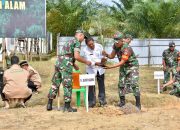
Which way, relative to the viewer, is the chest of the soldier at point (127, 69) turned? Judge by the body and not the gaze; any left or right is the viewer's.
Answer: facing to the left of the viewer

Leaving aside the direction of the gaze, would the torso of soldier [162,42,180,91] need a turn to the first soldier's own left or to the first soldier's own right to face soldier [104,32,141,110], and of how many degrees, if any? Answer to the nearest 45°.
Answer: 0° — they already face them

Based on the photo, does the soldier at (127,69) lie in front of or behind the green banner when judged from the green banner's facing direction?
in front

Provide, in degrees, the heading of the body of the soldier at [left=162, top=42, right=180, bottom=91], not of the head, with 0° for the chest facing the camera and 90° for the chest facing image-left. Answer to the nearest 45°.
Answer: approximately 0°

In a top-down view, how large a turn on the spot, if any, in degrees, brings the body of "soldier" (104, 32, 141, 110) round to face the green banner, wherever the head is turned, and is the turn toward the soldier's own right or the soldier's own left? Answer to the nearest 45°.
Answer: approximately 45° to the soldier's own right

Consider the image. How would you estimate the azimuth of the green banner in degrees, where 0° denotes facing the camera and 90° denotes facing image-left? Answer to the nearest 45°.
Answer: approximately 0°
